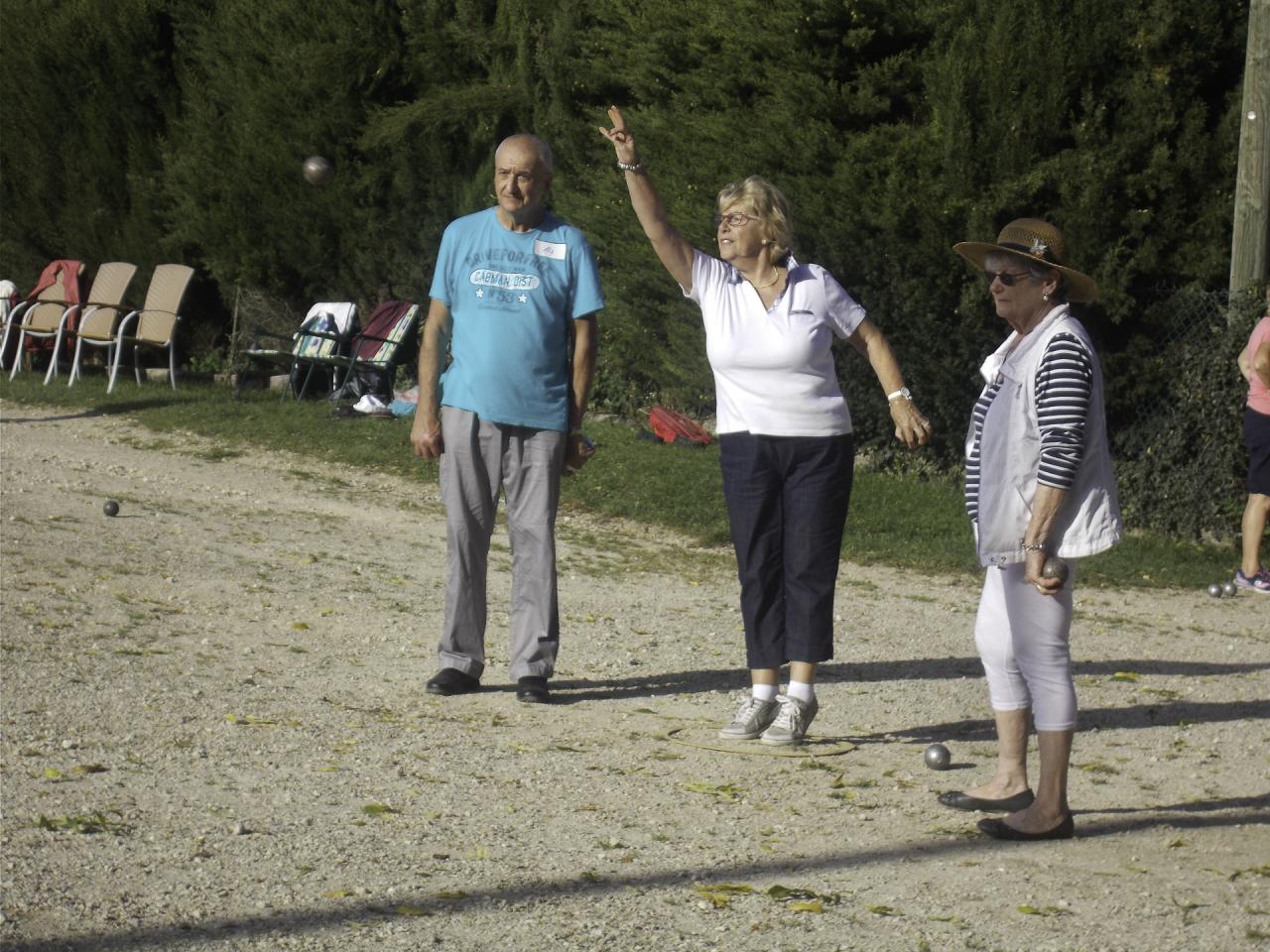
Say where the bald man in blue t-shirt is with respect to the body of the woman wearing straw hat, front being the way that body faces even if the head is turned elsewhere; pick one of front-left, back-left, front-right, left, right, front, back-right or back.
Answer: front-right

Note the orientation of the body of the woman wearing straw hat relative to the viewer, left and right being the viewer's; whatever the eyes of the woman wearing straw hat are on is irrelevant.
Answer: facing to the left of the viewer

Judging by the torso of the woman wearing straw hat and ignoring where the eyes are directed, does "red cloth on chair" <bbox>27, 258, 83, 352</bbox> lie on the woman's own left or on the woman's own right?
on the woman's own right

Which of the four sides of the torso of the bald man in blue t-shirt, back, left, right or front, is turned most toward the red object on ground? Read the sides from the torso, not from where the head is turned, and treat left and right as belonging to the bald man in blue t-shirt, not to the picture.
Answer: back

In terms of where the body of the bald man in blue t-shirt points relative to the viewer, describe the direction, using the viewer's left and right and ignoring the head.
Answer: facing the viewer

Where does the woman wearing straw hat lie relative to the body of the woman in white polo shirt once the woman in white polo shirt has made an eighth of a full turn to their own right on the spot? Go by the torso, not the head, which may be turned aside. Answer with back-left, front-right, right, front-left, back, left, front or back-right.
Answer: back-left

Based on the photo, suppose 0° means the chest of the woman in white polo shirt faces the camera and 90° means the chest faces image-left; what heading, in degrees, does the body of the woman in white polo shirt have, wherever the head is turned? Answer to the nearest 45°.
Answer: approximately 45°

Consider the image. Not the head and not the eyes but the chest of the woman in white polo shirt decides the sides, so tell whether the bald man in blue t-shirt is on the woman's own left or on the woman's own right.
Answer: on the woman's own right

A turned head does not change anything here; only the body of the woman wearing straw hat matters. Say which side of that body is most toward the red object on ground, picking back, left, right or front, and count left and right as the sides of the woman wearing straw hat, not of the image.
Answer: right

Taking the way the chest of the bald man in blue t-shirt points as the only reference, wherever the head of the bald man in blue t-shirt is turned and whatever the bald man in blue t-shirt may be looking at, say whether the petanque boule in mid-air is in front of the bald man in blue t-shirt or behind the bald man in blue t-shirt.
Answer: behind

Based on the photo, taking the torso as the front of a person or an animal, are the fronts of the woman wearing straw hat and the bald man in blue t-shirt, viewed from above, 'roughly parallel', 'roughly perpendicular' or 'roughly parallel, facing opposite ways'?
roughly perpendicular
